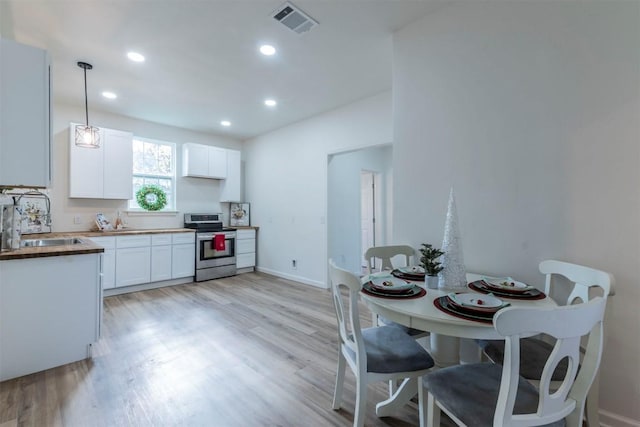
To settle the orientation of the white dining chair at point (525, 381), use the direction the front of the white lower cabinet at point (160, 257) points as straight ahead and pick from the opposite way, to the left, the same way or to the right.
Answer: the opposite way

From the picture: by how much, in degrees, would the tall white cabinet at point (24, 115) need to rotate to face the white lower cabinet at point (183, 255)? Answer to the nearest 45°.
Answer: approximately 45° to its left

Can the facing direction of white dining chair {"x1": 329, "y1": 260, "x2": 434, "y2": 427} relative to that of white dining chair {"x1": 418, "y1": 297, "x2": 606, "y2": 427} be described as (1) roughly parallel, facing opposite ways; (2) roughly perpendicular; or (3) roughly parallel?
roughly perpendicular

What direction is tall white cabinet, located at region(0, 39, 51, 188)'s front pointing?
to the viewer's right

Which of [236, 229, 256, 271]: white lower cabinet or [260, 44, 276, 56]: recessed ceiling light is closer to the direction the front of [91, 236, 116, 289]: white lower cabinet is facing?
the recessed ceiling light

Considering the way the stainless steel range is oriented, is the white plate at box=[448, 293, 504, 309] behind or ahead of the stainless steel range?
ahead

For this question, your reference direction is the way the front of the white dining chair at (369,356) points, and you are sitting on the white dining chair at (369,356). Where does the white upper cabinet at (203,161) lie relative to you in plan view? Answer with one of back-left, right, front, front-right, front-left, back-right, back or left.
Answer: left

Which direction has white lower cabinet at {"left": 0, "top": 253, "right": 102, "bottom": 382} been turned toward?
to the viewer's right

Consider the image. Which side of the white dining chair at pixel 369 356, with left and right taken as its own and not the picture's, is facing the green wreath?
left

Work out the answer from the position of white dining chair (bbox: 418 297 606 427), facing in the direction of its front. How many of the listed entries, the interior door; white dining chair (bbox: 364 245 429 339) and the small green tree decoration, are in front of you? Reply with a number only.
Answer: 3

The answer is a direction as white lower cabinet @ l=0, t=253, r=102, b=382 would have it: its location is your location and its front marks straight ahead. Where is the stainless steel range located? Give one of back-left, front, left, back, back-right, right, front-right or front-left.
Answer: front-left

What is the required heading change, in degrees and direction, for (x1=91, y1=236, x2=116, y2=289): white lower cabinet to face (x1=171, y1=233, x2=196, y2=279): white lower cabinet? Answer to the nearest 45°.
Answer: approximately 90° to its left

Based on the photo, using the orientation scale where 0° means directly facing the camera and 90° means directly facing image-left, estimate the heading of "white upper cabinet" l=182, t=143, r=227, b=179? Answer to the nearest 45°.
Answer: approximately 315°
